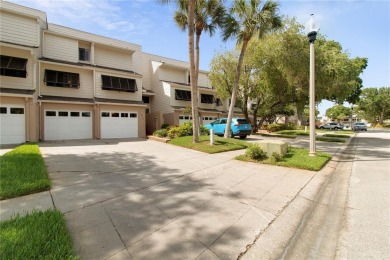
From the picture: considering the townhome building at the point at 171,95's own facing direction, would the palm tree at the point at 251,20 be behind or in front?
in front

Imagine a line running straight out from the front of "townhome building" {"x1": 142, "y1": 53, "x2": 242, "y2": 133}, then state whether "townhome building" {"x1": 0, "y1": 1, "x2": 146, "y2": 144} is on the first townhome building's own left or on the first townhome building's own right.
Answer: on the first townhome building's own right

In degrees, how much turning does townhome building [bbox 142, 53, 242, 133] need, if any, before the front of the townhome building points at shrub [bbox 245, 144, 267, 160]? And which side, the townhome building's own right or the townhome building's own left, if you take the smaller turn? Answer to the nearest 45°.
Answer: approximately 45° to the townhome building's own right

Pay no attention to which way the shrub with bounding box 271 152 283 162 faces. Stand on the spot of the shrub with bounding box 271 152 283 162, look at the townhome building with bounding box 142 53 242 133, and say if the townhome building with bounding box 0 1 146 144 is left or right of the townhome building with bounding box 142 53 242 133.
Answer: left

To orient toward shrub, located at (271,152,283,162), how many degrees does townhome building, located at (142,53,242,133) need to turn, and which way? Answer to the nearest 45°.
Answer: approximately 45° to its right

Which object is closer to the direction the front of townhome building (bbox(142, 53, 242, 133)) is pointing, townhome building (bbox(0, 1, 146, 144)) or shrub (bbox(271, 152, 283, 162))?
the shrub

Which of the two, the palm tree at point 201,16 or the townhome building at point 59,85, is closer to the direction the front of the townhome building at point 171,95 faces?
the palm tree

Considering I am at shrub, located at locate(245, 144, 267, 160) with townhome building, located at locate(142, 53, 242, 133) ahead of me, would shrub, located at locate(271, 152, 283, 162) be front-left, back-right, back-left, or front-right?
back-right

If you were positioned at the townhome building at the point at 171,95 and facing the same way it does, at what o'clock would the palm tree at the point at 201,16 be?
The palm tree is roughly at 1 o'clock from the townhome building.

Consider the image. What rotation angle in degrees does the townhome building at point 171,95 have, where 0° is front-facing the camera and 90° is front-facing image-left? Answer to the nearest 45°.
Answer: approximately 315°
